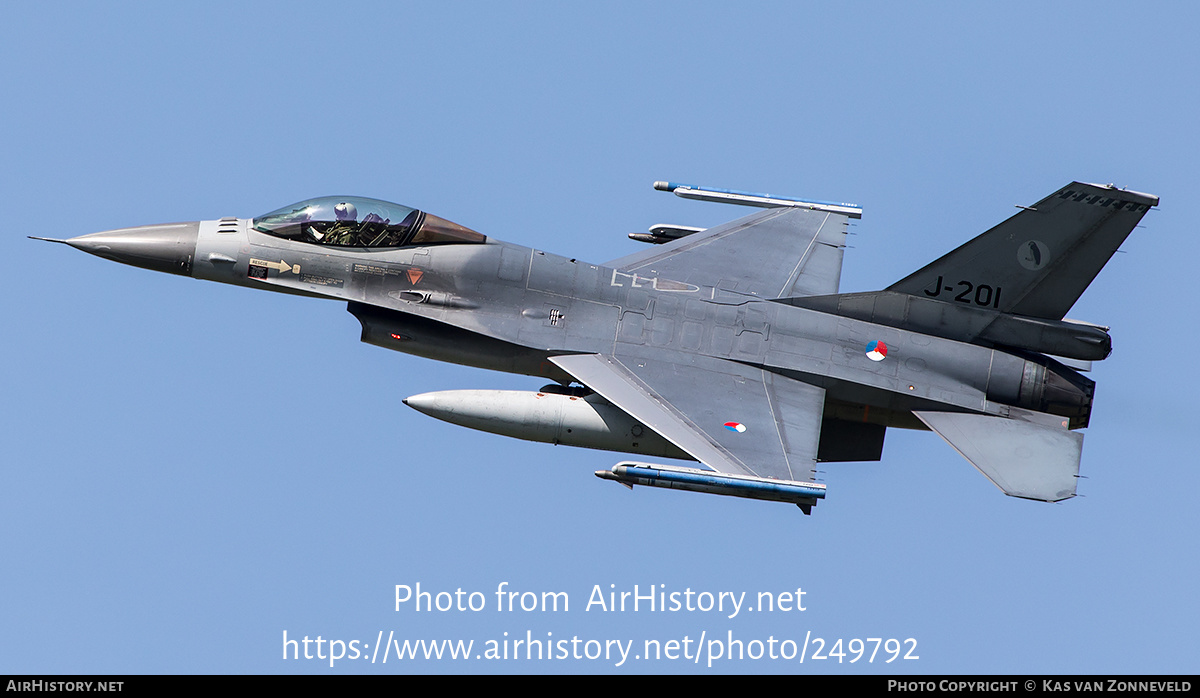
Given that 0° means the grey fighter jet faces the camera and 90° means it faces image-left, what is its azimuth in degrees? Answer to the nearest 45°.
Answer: approximately 90°
